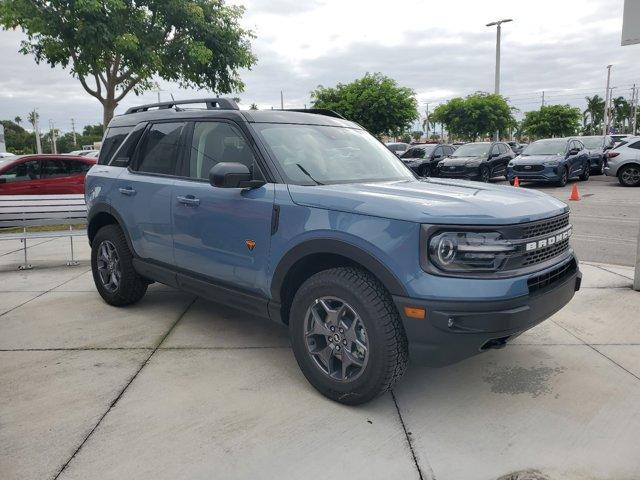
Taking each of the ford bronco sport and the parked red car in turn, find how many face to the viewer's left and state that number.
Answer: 1

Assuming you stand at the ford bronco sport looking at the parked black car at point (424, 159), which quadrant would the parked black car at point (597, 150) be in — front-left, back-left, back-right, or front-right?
front-right

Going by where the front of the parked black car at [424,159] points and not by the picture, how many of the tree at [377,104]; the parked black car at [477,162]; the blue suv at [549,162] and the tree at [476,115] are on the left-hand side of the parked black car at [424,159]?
2

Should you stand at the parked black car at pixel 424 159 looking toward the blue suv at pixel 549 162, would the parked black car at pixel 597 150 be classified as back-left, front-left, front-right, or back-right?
front-left

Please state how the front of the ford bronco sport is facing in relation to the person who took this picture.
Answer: facing the viewer and to the right of the viewer

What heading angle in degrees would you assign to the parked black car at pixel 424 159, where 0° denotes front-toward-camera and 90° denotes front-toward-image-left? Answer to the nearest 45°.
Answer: approximately 45°

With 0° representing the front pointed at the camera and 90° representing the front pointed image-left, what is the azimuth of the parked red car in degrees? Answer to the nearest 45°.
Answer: approximately 90°

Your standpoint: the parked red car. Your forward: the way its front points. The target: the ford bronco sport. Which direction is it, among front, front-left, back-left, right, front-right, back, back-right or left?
left

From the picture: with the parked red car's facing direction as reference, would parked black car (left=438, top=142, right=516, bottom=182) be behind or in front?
behind

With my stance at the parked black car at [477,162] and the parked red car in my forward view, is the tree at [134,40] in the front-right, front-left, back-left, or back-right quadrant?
front-right

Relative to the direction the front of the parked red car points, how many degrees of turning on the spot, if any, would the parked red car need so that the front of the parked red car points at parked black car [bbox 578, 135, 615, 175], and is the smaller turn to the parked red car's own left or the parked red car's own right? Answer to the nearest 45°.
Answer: approximately 180°

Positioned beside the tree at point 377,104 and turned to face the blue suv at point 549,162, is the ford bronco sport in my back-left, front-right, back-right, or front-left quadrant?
front-right

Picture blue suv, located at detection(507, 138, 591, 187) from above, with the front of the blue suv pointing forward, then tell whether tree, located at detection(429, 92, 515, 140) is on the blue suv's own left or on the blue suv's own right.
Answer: on the blue suv's own right

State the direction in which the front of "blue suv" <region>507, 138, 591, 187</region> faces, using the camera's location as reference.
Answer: facing the viewer and to the left of the viewer
